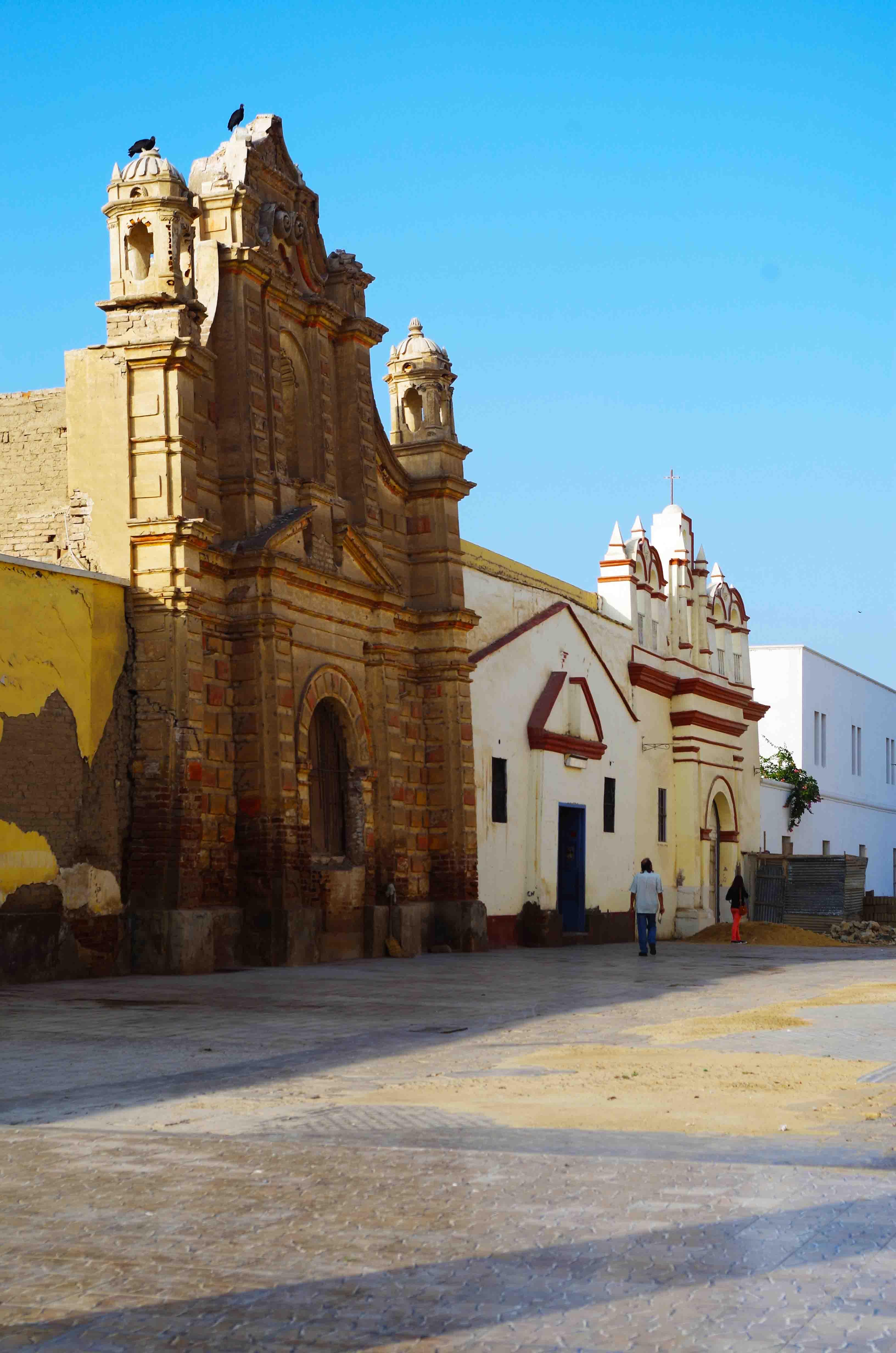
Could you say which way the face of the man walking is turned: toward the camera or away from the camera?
away from the camera

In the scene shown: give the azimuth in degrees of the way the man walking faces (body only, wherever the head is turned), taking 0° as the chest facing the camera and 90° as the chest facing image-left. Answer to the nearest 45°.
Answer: approximately 180°
